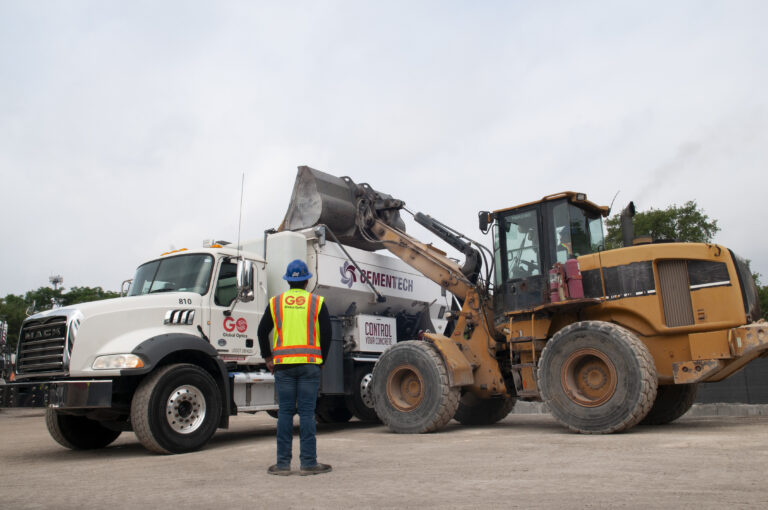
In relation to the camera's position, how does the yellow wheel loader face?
facing away from the viewer and to the left of the viewer

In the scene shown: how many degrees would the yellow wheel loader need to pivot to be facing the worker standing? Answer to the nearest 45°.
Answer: approximately 90° to its left

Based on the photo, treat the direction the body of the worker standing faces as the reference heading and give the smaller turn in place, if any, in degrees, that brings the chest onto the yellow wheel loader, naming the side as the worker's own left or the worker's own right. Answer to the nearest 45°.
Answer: approximately 45° to the worker's own right

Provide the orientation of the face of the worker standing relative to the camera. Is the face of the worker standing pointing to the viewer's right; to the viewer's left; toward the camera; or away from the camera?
away from the camera

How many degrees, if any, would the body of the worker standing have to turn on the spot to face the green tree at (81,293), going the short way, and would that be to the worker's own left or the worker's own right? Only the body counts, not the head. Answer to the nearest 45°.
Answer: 0° — they already face it

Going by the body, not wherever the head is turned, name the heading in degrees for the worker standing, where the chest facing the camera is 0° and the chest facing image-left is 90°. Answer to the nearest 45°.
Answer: approximately 180°

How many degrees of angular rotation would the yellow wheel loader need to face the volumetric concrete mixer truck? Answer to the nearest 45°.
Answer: approximately 45° to its left

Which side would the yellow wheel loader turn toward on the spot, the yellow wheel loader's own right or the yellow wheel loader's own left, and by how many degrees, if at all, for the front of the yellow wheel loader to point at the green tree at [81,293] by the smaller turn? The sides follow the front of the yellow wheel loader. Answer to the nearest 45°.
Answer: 0° — it already faces it

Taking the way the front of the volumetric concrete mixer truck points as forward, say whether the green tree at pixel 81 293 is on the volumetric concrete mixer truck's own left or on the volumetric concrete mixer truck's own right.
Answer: on the volumetric concrete mixer truck's own right

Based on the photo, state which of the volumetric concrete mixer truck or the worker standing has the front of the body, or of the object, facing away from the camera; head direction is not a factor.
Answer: the worker standing

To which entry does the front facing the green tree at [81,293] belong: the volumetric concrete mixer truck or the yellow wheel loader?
the yellow wheel loader

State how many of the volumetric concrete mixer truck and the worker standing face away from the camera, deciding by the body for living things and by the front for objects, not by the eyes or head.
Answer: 1

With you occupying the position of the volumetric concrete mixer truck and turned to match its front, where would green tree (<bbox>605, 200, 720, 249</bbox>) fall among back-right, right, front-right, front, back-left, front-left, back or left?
back
